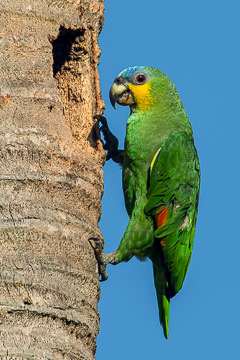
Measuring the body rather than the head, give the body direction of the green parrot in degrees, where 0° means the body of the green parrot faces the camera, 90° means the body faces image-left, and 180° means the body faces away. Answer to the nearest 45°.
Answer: approximately 90°
